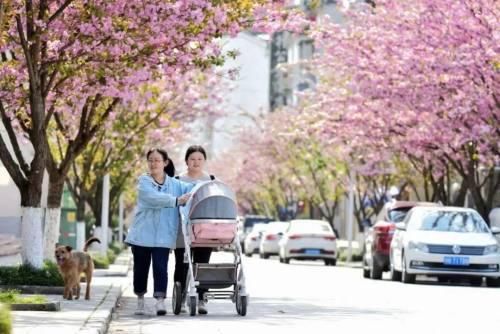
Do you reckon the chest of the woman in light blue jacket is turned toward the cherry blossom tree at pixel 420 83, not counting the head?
no

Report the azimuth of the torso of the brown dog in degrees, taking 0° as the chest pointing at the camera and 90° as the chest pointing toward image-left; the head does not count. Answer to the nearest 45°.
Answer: approximately 45°

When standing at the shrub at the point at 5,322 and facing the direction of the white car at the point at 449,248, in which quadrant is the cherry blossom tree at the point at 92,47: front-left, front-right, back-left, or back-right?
front-left

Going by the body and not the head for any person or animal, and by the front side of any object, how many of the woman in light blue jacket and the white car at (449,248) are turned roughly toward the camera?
2

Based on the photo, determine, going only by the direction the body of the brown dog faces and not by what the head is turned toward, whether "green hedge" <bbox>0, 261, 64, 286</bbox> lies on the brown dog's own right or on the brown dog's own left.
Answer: on the brown dog's own right

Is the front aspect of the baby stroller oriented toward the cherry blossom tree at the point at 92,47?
no

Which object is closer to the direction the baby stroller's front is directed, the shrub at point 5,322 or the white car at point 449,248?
the shrub

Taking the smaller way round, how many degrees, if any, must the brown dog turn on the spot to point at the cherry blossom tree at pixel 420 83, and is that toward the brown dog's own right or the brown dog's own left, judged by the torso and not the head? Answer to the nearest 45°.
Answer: approximately 180°

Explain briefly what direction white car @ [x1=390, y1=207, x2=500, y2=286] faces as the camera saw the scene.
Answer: facing the viewer

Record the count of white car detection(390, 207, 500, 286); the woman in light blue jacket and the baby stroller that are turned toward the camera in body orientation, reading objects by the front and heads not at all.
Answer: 3

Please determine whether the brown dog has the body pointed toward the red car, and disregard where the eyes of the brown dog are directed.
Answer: no

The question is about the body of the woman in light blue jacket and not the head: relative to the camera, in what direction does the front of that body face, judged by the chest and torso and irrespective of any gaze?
toward the camera

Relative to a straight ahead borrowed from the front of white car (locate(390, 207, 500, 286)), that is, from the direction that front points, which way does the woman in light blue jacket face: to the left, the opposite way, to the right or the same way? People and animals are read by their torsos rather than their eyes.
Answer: the same way

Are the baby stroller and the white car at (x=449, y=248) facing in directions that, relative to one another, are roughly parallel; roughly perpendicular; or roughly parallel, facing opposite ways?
roughly parallel
